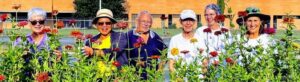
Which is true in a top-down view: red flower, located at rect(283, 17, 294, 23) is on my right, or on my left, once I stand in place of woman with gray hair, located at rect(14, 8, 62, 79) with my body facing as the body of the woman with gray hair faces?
on my left

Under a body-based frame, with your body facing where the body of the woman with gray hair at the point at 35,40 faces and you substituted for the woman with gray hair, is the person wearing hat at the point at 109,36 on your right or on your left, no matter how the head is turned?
on your left

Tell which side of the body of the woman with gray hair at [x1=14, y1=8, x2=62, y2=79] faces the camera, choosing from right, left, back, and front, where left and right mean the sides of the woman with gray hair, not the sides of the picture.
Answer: front
